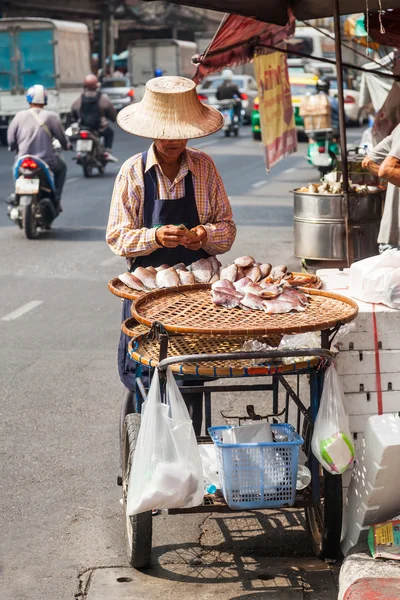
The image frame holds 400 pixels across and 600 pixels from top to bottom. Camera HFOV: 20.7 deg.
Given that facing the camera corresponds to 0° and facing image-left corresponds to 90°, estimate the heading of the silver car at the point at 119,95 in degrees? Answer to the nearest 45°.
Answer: approximately 180°

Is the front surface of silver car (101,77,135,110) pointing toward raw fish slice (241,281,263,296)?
no

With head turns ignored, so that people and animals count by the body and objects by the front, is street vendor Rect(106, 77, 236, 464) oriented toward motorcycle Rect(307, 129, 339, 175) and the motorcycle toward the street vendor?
no

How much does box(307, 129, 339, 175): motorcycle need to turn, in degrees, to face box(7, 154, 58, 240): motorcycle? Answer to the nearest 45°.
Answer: approximately 45° to its right

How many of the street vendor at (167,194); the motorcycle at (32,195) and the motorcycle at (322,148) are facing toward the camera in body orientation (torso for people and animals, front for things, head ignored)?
2

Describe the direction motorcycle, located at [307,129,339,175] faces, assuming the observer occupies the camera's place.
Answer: facing the viewer

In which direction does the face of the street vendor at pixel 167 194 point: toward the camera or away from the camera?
toward the camera

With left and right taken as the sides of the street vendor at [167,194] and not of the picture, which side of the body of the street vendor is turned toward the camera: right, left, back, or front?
front

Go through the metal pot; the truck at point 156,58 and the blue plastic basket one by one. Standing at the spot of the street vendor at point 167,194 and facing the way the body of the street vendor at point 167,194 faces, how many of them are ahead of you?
1

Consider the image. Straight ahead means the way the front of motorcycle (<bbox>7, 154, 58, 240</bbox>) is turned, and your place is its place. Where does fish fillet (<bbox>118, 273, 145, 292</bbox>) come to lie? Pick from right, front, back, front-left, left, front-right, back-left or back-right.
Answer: back

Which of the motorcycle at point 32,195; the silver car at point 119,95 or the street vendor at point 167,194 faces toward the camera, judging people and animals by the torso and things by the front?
the street vendor

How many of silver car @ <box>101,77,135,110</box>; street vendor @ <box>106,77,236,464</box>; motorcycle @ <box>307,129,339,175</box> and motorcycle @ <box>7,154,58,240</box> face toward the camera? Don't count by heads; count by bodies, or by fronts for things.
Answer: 2

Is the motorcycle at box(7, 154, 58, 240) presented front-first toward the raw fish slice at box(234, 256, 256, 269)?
no

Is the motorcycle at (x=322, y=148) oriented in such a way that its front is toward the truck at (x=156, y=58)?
no

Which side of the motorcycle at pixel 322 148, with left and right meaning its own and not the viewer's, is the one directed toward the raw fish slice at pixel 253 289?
back

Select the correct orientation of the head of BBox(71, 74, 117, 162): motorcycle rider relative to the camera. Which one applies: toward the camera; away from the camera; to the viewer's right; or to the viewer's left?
away from the camera

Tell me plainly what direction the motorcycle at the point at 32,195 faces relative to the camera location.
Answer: facing away from the viewer

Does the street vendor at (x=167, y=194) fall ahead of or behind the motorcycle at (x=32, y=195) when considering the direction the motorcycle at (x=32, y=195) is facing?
behind

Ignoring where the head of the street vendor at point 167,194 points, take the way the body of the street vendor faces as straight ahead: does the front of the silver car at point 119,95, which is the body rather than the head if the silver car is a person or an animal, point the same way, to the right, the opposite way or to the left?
the opposite way

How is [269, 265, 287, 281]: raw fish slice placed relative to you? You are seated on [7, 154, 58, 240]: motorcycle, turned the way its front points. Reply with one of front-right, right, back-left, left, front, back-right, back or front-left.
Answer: back
